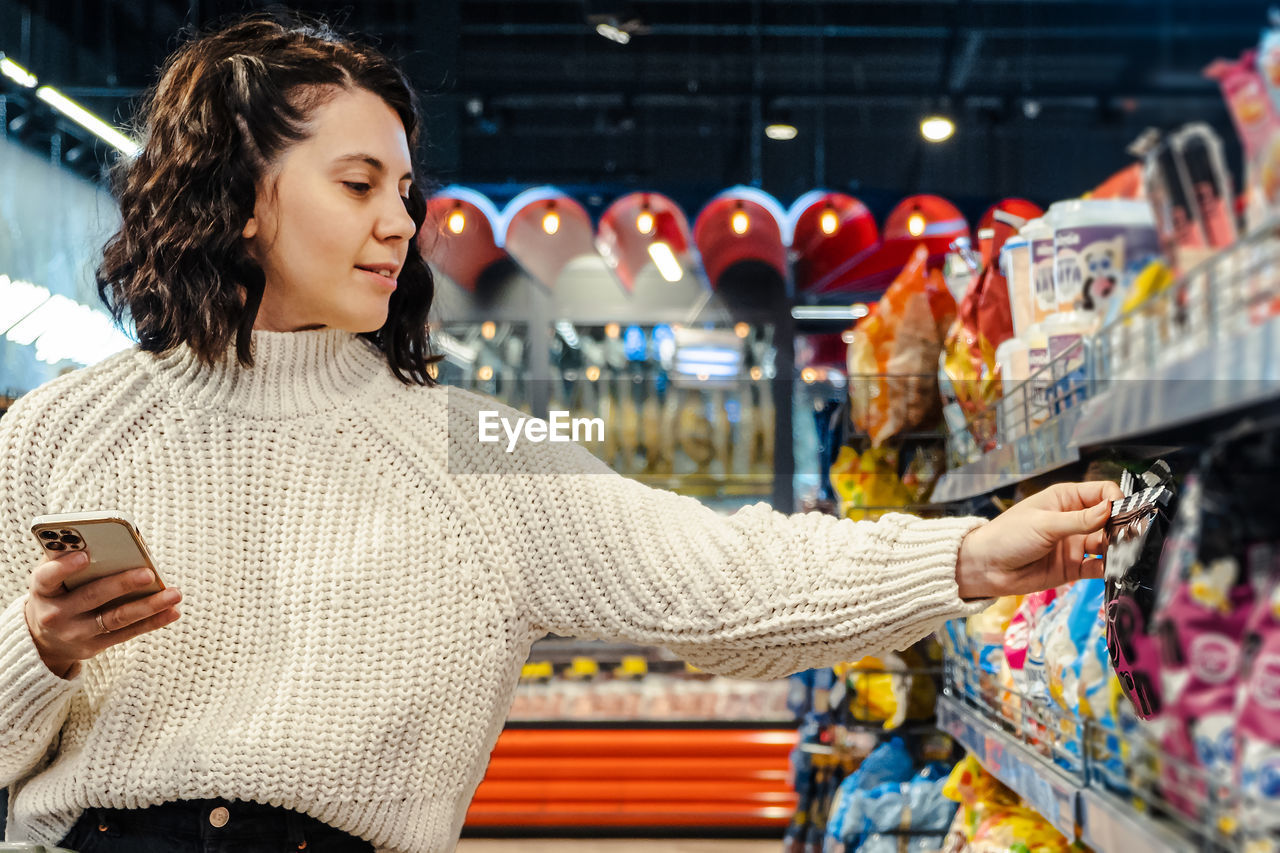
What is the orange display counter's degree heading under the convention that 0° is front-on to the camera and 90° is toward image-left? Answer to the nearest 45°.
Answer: approximately 0°

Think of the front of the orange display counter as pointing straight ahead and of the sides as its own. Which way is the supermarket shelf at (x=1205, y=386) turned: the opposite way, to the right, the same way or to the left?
to the right

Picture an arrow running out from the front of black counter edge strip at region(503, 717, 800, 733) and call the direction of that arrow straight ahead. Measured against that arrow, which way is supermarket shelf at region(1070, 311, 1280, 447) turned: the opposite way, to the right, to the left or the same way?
to the right

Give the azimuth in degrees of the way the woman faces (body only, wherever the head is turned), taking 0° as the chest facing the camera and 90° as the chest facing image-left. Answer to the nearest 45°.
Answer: approximately 0°

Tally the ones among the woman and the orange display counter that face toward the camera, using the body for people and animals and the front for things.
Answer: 2

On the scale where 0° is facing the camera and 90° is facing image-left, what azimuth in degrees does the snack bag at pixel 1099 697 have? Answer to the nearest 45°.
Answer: approximately 45°

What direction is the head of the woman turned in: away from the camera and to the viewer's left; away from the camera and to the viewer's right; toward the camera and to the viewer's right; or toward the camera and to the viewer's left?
toward the camera and to the viewer's right

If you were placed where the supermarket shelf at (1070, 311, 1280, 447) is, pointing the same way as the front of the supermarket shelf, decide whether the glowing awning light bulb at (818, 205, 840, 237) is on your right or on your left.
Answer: on your right

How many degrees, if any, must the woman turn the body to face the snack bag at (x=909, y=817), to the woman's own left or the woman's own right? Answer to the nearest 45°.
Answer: approximately 135° to the woman's own left
